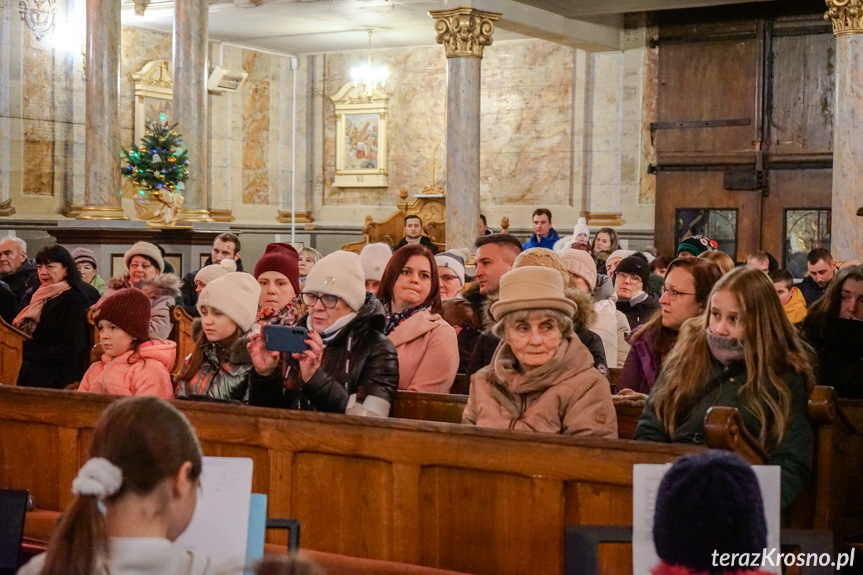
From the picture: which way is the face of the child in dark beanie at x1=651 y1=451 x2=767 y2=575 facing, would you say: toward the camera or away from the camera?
away from the camera

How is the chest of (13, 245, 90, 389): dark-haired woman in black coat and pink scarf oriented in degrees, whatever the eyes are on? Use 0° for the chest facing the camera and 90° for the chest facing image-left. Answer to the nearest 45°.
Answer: approximately 45°

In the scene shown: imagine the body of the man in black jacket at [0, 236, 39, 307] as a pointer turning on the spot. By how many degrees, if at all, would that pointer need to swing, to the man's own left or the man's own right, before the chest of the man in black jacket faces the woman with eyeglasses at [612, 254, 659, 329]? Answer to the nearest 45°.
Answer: approximately 90° to the man's own left

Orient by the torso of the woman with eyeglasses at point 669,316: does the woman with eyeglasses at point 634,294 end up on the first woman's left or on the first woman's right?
on the first woman's right

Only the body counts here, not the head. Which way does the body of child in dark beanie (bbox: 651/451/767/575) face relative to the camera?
away from the camera

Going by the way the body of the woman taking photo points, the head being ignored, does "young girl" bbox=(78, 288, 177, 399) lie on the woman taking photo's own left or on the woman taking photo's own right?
on the woman taking photo's own right

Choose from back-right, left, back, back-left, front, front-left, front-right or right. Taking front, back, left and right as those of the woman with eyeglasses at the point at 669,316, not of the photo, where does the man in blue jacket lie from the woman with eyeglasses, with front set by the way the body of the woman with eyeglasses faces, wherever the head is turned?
back-right

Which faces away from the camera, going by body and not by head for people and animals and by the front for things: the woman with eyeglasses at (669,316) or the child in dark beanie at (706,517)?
the child in dark beanie

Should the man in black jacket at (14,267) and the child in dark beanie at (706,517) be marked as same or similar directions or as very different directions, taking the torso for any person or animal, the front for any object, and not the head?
very different directions

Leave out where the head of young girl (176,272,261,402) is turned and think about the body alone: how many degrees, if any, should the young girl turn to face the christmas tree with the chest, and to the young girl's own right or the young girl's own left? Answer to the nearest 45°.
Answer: approximately 135° to the young girl's own right

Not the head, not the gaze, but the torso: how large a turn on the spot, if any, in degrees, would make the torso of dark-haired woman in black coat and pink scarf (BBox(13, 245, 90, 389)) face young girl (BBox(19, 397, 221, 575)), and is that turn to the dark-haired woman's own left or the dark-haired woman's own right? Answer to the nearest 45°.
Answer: approximately 45° to the dark-haired woman's own left

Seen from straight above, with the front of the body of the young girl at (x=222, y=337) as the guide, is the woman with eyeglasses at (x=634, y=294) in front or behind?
behind
